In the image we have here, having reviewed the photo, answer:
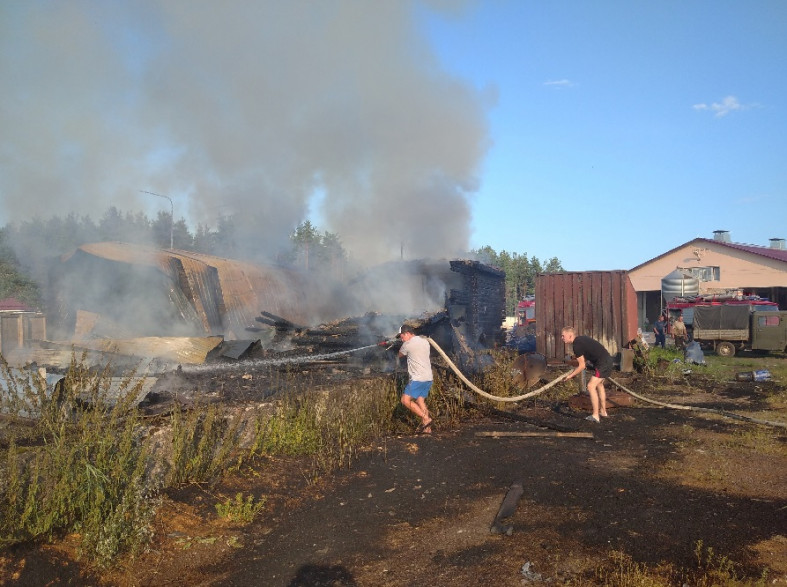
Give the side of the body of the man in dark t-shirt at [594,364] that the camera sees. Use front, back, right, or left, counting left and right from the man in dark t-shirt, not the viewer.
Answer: left

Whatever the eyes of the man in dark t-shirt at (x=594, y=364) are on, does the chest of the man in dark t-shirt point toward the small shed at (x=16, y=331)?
yes

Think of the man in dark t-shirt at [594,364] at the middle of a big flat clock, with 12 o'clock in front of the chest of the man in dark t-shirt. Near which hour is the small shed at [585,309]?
The small shed is roughly at 3 o'clock from the man in dark t-shirt.

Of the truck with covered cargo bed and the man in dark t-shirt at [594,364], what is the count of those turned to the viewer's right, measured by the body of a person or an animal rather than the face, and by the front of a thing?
1

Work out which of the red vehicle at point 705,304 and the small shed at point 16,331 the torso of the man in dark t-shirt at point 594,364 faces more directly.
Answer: the small shed

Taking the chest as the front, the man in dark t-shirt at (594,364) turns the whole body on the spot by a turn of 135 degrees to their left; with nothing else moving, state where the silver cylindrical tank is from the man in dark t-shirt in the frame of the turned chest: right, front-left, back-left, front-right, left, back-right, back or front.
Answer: back-left

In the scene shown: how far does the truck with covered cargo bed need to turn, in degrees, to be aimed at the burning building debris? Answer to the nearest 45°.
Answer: approximately 135° to its right

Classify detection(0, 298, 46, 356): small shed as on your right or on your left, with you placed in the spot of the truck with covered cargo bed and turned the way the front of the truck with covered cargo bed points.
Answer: on your right

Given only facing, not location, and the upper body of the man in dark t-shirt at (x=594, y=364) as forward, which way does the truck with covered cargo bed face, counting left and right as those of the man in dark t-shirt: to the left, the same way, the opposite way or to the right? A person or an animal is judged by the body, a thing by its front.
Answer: the opposite way

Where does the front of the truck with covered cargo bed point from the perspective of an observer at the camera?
facing to the right of the viewer

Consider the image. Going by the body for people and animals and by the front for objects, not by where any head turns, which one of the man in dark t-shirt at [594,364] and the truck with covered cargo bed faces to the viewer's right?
the truck with covered cargo bed

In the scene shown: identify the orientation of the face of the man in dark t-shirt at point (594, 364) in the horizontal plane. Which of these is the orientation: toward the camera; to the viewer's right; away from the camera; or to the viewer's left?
to the viewer's left

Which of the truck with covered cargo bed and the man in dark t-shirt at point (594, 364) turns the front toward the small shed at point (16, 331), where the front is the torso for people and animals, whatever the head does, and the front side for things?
the man in dark t-shirt
